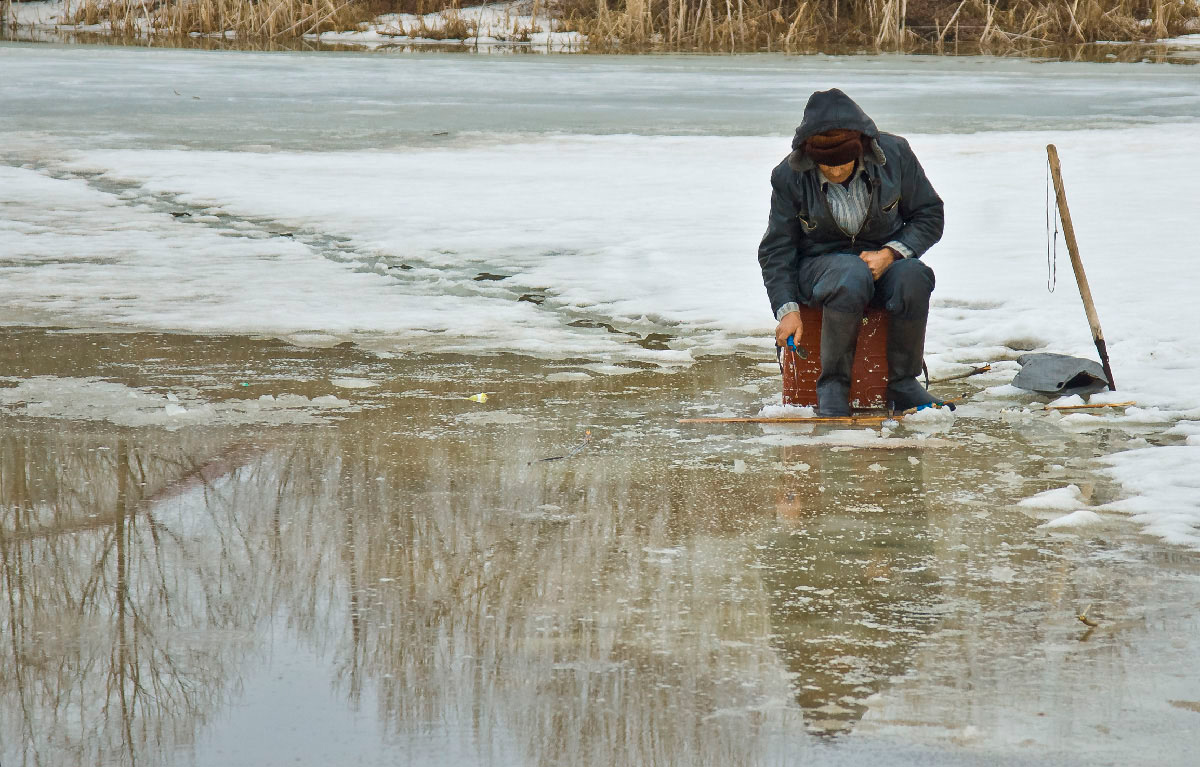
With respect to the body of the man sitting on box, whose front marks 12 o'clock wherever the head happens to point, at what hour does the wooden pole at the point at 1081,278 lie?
The wooden pole is roughly at 8 o'clock from the man sitting on box.

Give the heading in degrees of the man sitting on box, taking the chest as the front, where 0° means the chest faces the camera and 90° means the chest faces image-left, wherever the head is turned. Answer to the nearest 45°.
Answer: approximately 0°

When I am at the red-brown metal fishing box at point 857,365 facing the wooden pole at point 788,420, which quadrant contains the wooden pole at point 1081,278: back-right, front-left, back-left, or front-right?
back-left
